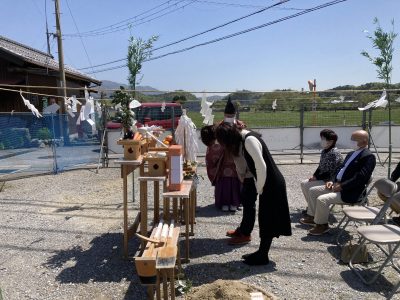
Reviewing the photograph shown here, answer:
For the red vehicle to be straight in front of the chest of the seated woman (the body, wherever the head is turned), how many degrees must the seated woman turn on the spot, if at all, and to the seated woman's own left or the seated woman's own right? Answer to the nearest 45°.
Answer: approximately 45° to the seated woman's own right

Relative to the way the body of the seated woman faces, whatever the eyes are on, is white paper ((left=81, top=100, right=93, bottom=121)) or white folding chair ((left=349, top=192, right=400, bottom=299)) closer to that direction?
the white paper

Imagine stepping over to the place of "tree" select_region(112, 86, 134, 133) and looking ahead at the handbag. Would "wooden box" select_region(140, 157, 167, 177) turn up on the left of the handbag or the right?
right

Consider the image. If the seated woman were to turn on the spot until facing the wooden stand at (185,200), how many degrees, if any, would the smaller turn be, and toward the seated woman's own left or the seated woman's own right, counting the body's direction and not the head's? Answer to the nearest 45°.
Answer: approximately 45° to the seated woman's own left

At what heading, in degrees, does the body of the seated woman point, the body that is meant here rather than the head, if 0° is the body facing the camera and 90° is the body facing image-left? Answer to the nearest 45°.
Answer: approximately 90°

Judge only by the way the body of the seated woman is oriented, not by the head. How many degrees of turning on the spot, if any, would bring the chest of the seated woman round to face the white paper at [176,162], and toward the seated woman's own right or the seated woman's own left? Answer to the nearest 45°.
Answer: approximately 45° to the seated woman's own left

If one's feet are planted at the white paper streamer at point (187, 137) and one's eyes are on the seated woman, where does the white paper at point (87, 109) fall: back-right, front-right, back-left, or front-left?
back-left
